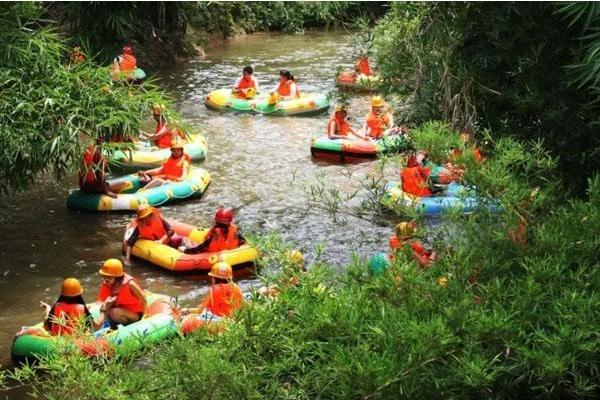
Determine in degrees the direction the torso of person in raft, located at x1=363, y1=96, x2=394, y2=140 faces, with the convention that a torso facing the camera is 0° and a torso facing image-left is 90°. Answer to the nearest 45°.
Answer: approximately 45°

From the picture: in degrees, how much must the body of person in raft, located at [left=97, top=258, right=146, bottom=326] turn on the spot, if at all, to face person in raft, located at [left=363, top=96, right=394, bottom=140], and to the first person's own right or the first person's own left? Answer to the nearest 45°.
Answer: approximately 180°

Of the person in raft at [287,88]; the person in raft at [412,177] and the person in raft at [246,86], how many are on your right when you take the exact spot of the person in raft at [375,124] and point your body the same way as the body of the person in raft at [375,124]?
2

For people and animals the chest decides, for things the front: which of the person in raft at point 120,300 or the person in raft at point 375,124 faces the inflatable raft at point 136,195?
the person in raft at point 375,124

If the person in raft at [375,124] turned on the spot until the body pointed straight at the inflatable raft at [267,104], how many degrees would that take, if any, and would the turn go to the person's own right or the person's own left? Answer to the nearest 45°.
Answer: approximately 90° to the person's own right

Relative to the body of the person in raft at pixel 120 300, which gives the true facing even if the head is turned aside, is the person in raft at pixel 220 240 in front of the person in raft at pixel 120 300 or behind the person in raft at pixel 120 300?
behind

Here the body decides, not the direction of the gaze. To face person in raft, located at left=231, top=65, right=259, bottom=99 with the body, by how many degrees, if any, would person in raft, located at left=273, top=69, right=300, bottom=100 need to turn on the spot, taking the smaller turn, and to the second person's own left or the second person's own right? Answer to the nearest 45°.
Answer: approximately 45° to the second person's own right

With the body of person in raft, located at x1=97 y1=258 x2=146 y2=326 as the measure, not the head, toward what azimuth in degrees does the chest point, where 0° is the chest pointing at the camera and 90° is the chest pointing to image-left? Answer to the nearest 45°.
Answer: approximately 45°
